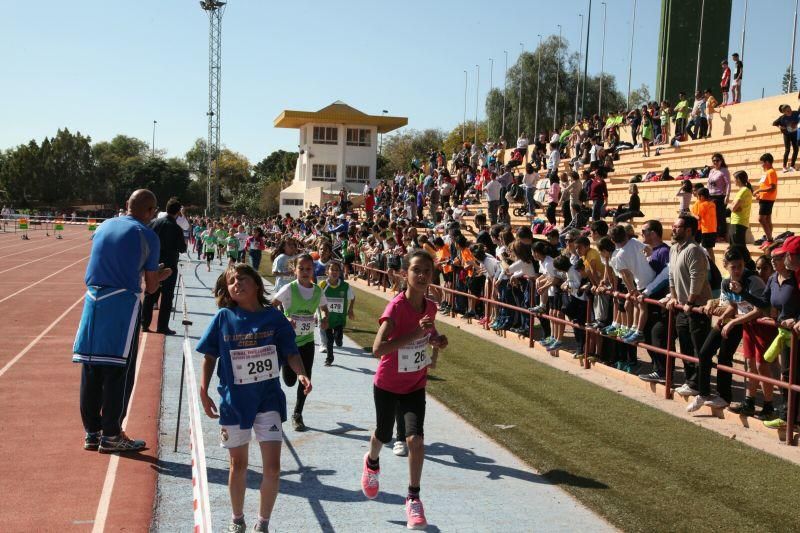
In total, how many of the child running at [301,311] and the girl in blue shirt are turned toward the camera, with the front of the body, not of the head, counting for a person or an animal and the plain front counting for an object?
2

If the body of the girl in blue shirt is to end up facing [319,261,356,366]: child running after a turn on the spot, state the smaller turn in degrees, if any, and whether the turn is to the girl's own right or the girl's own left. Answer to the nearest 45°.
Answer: approximately 180°

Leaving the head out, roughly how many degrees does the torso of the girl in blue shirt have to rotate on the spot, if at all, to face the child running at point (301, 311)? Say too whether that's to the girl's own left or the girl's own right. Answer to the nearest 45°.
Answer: approximately 180°

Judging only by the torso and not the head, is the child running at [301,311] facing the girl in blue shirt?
yes

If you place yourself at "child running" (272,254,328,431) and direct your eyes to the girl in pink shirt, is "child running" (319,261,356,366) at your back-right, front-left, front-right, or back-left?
back-left

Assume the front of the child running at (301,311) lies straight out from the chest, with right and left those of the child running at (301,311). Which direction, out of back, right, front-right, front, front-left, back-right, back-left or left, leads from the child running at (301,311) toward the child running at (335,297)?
back

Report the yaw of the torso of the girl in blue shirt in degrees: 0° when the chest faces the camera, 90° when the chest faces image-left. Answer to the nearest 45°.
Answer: approximately 0°
